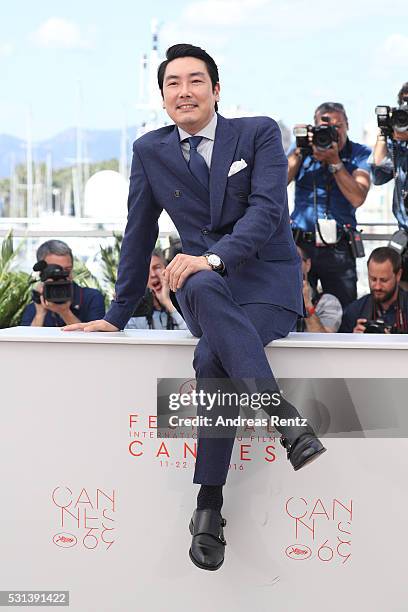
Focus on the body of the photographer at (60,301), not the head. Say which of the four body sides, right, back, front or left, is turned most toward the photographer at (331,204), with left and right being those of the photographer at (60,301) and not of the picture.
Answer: left

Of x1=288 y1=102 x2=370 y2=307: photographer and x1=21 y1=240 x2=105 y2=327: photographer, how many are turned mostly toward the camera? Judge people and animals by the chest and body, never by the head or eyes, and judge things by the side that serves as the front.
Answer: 2

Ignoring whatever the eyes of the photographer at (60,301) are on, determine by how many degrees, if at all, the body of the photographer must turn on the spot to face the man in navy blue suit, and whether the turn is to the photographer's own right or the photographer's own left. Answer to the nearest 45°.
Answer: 0° — they already face them

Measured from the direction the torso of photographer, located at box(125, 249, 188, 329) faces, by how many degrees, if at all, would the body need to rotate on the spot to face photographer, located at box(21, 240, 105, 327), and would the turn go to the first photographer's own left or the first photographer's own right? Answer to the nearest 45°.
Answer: approximately 45° to the first photographer's own right

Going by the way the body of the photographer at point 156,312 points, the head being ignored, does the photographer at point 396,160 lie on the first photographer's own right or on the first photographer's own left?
on the first photographer's own left

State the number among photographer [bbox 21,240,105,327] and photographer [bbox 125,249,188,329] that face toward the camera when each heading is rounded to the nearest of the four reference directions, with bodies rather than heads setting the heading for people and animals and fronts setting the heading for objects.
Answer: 2

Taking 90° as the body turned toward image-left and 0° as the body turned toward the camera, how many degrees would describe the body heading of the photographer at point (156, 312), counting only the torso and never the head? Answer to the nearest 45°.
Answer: approximately 0°

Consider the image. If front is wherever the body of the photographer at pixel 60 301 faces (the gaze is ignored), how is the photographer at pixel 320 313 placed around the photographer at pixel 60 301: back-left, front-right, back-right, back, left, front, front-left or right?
left

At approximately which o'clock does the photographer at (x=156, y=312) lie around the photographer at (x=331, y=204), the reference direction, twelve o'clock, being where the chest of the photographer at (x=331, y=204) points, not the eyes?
the photographer at (x=156, y=312) is roughly at 2 o'clock from the photographer at (x=331, y=204).
